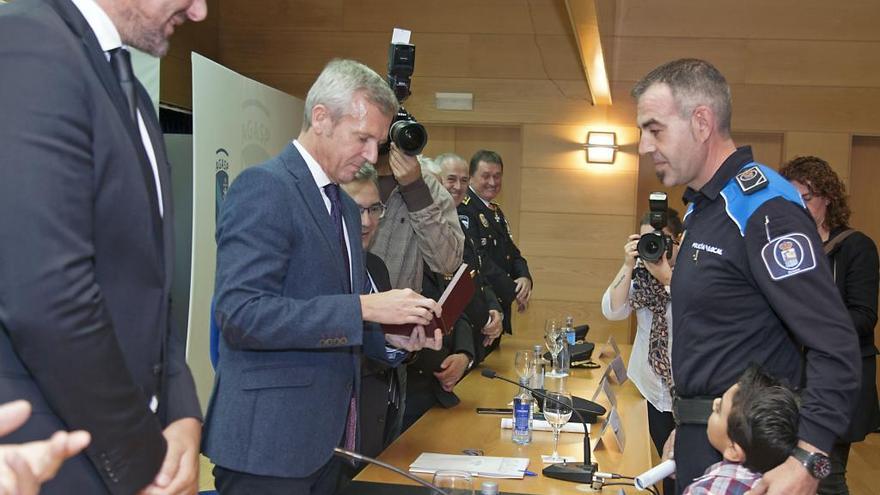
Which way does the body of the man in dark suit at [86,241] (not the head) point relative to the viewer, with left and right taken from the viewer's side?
facing to the right of the viewer

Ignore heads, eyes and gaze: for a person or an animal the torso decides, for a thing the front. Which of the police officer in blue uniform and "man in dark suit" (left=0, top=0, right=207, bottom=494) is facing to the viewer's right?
the man in dark suit

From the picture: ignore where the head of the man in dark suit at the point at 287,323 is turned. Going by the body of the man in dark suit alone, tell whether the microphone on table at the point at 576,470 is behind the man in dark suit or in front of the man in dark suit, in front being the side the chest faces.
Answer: in front

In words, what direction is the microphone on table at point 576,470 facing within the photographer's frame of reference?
facing to the left of the viewer

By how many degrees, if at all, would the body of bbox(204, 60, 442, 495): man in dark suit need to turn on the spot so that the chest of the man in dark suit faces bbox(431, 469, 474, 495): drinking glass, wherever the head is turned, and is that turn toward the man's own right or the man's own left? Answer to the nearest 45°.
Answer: approximately 45° to the man's own right

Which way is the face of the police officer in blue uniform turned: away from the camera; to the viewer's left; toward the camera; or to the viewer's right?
to the viewer's left

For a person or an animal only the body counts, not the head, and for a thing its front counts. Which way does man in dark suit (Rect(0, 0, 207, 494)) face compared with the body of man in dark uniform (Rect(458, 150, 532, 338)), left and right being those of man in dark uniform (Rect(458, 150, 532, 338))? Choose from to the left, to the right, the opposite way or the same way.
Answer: to the left

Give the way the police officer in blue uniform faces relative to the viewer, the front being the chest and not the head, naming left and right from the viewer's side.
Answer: facing to the left of the viewer

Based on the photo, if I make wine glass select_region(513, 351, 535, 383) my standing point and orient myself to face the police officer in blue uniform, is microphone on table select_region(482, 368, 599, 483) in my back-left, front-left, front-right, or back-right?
front-right

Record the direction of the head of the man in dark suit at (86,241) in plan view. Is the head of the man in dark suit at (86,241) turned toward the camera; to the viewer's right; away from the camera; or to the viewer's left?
to the viewer's right

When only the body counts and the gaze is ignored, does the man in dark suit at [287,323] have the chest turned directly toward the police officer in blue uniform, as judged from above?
yes

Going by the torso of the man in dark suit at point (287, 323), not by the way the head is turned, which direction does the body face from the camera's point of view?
to the viewer's right

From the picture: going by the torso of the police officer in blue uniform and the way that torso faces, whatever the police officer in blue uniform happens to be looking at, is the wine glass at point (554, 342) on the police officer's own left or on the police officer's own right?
on the police officer's own right

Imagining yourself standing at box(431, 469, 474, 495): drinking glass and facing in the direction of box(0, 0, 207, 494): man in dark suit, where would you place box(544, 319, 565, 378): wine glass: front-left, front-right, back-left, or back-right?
back-right

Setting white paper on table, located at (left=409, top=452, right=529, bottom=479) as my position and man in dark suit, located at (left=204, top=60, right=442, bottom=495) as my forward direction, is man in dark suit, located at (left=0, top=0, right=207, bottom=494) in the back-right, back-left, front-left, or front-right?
front-left

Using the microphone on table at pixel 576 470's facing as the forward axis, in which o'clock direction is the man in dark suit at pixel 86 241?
The man in dark suit is roughly at 10 o'clock from the microphone on table.
